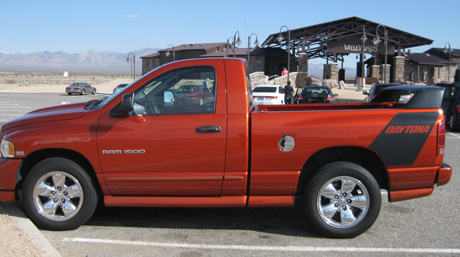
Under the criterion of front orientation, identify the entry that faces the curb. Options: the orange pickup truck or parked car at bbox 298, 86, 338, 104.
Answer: the orange pickup truck

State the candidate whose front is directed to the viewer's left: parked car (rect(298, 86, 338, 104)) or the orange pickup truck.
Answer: the orange pickup truck

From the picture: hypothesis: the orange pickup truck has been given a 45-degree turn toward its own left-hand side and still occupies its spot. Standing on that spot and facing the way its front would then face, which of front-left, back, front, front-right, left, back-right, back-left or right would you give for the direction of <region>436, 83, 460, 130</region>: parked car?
back

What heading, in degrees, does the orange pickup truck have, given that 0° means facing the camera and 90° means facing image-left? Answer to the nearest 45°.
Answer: approximately 90°

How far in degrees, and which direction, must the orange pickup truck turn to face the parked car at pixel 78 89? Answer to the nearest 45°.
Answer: approximately 90° to its right

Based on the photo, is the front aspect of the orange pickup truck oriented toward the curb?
yes

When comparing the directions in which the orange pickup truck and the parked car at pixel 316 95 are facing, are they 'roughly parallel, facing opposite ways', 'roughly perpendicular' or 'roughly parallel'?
roughly perpendicular
